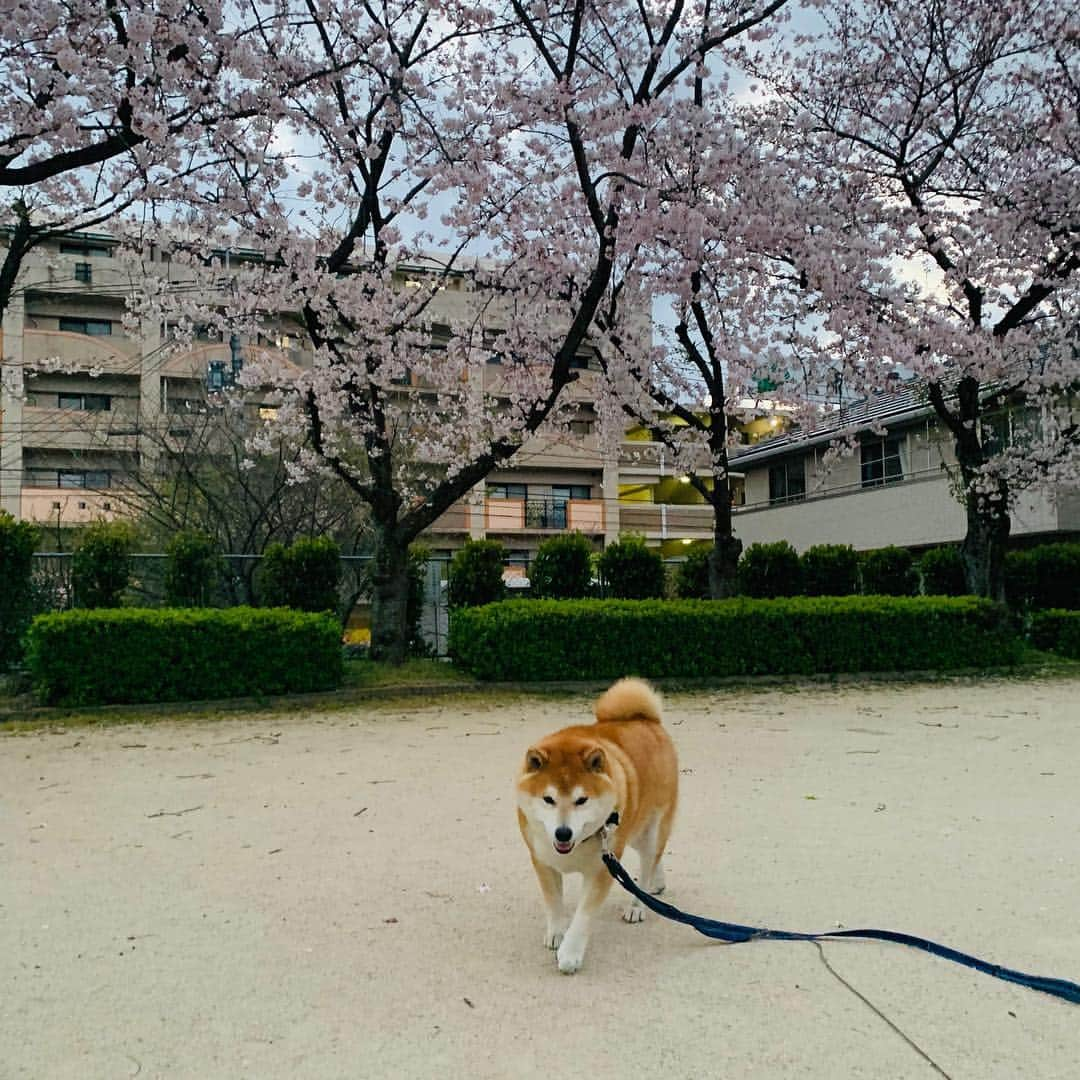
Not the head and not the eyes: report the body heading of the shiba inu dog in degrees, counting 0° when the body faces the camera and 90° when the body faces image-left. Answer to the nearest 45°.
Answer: approximately 45°

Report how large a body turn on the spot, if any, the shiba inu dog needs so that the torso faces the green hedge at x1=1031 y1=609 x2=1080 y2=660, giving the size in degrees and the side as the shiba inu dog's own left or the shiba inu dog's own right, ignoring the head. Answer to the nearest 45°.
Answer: approximately 180°

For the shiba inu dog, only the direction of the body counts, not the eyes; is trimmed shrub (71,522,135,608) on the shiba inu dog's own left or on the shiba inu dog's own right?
on the shiba inu dog's own right

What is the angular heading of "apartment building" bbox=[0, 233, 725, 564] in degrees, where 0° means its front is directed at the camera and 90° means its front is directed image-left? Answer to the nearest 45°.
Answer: approximately 0°

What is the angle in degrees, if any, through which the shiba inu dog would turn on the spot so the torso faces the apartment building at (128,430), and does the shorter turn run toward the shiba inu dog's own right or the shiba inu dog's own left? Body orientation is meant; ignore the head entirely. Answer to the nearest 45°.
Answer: approximately 90° to the shiba inu dog's own right

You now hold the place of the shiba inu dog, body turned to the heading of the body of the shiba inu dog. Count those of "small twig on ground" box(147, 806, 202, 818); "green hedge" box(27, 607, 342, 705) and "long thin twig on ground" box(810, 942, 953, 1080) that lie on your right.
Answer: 2

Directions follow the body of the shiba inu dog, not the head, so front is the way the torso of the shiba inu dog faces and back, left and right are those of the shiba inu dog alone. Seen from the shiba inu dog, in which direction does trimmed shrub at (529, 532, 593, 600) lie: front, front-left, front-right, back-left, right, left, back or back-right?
back-right

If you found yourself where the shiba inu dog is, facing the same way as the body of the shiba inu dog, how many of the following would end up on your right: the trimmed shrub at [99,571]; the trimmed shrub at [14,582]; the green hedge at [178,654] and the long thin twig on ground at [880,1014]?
3

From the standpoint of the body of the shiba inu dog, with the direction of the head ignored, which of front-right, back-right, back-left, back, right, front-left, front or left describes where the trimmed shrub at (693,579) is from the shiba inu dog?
back-right

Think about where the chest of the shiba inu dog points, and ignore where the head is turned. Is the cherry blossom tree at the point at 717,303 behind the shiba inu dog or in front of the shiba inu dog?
behind

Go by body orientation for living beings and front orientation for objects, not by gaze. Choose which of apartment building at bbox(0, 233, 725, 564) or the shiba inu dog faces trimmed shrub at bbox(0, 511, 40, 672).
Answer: the apartment building

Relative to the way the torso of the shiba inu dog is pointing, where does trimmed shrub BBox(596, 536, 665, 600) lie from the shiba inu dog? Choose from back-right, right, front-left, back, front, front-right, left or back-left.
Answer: back-right
